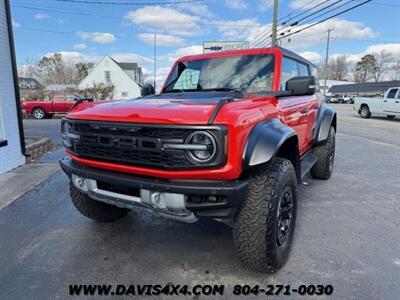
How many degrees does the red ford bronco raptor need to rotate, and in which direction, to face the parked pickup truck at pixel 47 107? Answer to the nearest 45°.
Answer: approximately 90° to its right

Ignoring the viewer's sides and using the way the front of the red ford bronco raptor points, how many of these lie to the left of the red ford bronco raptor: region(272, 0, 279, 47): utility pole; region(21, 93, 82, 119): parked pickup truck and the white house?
0

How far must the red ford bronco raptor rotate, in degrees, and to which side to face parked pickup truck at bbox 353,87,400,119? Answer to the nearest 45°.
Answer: approximately 180°

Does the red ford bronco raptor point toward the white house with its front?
no

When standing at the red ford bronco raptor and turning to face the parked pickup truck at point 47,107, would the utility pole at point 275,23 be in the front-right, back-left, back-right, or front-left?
front-right

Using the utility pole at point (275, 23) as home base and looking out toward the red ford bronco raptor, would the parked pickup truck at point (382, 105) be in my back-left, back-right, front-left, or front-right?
front-left

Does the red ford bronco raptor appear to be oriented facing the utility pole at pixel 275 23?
no

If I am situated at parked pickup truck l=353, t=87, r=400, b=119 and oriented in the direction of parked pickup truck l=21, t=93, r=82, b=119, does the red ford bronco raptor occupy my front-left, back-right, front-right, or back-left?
front-left

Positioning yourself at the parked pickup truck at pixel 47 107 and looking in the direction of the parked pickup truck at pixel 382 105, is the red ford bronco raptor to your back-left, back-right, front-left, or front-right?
front-right

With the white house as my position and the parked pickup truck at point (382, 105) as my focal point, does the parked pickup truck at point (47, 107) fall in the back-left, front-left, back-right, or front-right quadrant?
front-right

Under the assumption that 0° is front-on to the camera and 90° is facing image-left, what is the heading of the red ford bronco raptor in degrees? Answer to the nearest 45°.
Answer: approximately 45°
